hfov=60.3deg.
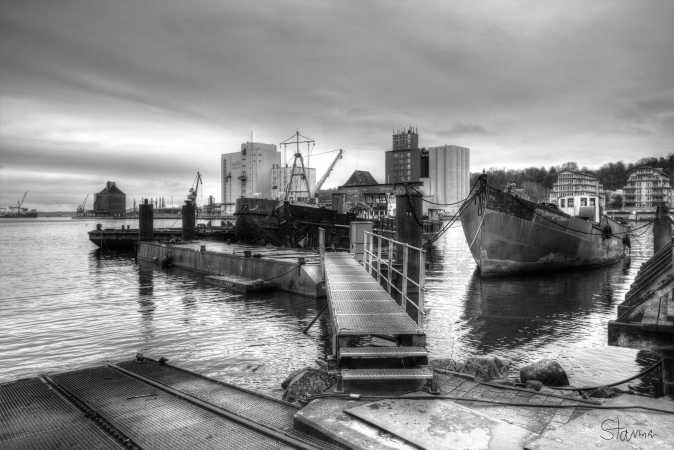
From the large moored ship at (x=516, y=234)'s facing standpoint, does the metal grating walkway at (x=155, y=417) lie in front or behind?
in front

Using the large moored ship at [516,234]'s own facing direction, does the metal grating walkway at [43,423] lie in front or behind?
in front

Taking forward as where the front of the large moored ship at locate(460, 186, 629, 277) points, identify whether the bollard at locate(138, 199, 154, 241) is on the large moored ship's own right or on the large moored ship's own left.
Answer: on the large moored ship's own right

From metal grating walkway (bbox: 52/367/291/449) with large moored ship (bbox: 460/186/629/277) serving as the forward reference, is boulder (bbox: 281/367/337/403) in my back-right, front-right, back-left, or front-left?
front-right

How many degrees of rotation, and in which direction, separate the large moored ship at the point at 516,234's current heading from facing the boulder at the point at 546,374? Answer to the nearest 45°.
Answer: approximately 45° to its left

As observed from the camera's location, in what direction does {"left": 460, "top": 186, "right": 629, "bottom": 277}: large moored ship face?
facing the viewer and to the left of the viewer

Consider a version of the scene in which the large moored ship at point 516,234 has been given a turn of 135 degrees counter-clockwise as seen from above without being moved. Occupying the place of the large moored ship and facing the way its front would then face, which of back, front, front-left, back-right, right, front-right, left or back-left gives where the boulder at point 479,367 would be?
right

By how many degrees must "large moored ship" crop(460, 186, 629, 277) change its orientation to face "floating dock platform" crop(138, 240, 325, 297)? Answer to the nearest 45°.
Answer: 0° — it already faces it

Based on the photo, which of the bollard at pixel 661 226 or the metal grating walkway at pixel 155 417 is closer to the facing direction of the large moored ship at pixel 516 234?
the metal grating walkway

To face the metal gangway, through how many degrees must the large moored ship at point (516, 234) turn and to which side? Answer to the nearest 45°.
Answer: approximately 45° to its left

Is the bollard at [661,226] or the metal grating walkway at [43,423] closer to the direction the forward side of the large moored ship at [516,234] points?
the metal grating walkway

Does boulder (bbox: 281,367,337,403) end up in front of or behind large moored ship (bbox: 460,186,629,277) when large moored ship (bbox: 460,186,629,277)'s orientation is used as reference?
in front

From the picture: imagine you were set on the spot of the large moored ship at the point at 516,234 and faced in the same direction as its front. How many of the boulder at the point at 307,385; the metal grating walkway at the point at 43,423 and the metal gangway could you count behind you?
0
